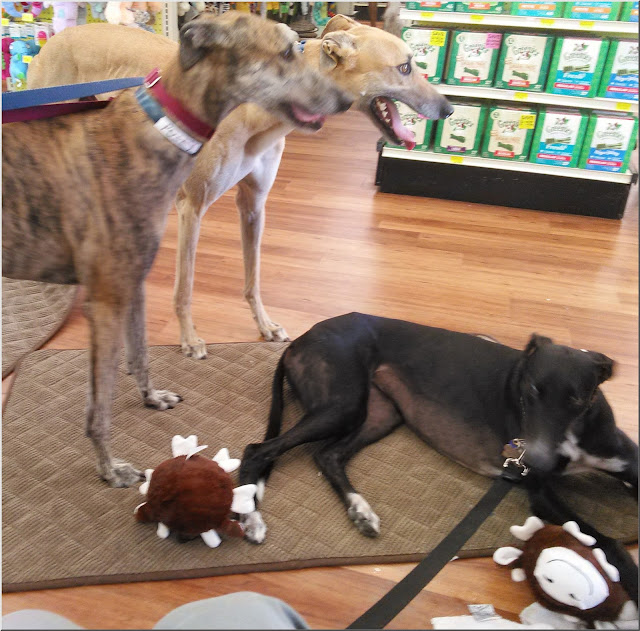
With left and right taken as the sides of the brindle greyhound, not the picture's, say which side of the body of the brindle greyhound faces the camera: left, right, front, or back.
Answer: right

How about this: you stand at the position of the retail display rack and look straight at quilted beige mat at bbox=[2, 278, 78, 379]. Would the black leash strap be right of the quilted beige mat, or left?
left

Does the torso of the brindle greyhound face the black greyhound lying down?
yes

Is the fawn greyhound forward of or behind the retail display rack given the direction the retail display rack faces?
forward

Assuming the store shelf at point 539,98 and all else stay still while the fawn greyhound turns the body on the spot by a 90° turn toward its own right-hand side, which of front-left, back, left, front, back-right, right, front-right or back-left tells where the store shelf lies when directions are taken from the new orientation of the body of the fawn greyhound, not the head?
back

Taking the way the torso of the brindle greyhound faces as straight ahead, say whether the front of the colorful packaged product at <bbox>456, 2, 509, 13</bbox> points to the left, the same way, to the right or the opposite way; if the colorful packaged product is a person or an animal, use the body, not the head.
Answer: to the right

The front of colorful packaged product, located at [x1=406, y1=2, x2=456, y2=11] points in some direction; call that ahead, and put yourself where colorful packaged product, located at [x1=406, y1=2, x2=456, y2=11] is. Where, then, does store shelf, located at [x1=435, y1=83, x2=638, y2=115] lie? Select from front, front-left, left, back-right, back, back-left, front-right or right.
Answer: left

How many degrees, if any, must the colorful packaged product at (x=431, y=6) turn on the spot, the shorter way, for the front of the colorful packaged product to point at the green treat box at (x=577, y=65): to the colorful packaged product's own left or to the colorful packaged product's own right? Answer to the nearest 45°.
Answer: approximately 90° to the colorful packaged product's own left

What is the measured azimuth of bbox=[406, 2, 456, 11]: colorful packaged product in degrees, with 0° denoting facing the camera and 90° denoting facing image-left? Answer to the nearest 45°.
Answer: approximately 0°

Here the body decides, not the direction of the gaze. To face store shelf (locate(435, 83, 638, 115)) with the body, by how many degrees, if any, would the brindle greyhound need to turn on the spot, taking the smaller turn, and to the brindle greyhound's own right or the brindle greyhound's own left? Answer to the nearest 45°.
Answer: approximately 45° to the brindle greyhound's own left
